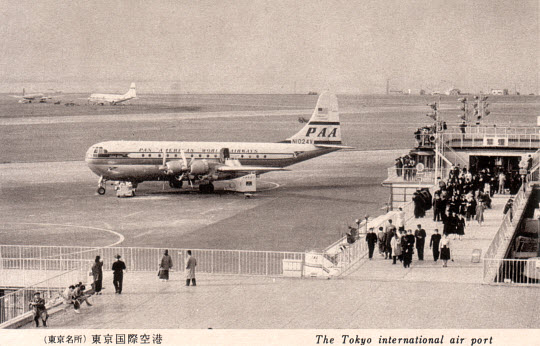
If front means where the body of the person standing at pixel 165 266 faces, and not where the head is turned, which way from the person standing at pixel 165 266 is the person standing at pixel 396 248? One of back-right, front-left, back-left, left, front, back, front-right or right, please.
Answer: right

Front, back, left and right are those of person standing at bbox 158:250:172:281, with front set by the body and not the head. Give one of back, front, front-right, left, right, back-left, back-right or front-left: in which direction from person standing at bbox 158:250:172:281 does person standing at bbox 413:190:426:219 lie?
front-right

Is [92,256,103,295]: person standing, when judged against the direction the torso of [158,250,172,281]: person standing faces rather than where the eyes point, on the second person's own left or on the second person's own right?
on the second person's own left

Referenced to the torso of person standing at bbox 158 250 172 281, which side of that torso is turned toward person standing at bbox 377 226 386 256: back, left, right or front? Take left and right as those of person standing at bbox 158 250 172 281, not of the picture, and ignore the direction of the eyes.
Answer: right

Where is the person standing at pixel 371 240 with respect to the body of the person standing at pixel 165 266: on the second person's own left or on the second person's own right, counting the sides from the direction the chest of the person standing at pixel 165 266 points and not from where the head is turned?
on the second person's own right

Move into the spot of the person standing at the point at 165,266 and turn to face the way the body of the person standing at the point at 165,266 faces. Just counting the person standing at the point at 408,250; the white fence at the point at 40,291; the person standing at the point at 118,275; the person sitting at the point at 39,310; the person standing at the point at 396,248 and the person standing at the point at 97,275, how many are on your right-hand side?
2

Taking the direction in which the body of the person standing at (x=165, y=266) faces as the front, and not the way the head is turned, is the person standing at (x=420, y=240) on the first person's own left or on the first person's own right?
on the first person's own right

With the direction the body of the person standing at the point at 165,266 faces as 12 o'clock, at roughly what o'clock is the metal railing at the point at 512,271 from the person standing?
The metal railing is roughly at 3 o'clock from the person standing.

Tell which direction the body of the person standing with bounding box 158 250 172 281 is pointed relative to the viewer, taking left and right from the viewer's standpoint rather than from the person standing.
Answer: facing away from the viewer

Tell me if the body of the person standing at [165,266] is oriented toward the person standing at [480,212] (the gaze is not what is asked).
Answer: no

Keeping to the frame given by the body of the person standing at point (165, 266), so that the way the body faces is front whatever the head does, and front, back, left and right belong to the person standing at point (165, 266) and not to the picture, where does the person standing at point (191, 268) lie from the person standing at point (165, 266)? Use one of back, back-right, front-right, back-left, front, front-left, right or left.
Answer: back-right

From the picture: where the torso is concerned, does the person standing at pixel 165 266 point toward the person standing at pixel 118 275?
no

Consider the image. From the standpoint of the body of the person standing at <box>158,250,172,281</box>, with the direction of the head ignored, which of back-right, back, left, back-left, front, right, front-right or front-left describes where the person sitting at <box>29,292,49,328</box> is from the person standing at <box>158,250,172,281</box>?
back-left

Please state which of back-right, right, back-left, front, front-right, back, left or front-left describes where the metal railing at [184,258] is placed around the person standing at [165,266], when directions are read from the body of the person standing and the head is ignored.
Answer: front
